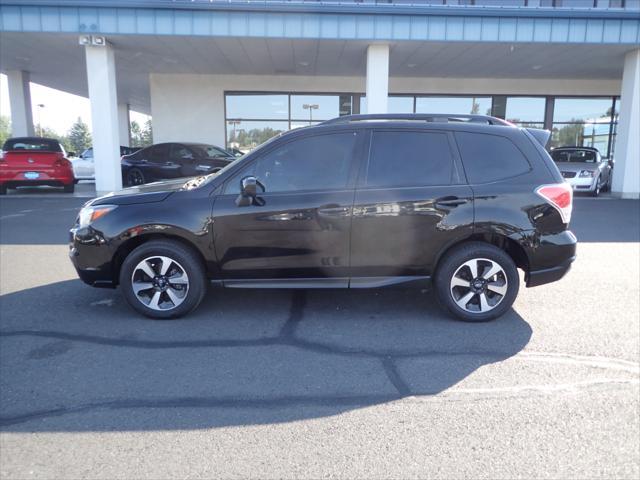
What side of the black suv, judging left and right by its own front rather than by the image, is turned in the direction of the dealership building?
right

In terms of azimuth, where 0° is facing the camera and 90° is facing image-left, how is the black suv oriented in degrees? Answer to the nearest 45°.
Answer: approximately 90°

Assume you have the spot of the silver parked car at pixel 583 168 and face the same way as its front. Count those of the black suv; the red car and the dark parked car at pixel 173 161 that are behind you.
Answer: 0

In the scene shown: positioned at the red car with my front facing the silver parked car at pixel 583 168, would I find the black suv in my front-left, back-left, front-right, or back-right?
front-right

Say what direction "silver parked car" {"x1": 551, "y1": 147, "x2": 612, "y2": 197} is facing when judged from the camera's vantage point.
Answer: facing the viewer and to the left of the viewer

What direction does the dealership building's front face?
toward the camera

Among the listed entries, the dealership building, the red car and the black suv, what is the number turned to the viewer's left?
1

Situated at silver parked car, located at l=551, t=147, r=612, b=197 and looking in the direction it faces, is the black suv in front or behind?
in front

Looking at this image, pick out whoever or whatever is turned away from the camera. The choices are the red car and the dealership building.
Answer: the red car

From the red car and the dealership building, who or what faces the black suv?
the dealership building

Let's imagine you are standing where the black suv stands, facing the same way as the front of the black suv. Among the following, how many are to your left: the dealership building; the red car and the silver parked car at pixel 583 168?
0

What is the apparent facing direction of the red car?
away from the camera

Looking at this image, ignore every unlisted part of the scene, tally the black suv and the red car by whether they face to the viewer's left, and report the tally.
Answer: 1

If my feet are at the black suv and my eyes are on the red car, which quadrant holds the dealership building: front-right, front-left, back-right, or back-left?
front-right

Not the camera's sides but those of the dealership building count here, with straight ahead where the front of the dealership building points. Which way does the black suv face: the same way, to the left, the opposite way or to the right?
to the right
